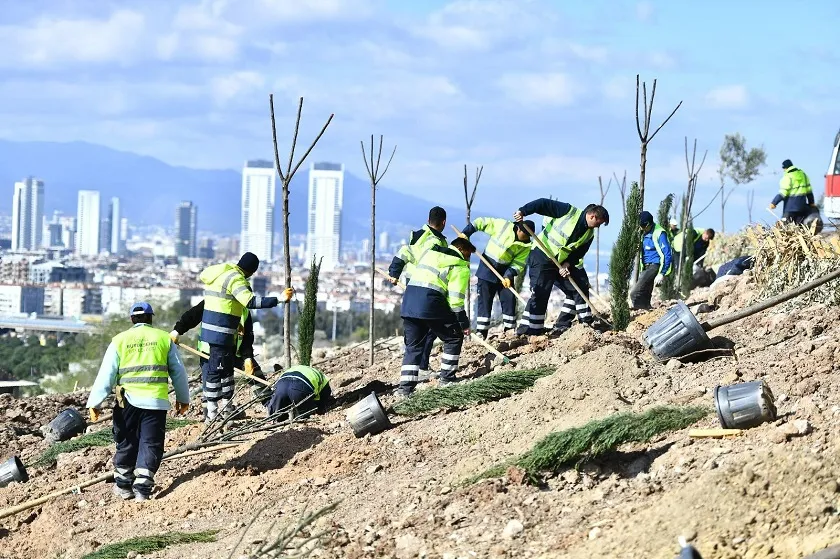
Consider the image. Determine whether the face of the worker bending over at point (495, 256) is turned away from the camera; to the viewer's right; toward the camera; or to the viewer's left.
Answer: to the viewer's right

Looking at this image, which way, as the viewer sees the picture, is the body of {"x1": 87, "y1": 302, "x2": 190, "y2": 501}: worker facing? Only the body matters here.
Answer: away from the camera

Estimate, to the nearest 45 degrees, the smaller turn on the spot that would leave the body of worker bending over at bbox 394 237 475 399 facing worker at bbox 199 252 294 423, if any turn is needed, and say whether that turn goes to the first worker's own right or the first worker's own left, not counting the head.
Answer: approximately 135° to the first worker's own left

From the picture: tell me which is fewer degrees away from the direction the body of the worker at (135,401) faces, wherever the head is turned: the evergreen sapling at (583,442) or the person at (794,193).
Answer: the person

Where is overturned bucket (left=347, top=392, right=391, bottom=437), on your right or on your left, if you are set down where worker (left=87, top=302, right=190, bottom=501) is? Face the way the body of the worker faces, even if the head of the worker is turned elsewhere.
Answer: on your right

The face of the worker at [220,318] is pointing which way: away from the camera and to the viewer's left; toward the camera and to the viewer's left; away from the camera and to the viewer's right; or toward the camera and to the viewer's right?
away from the camera and to the viewer's right

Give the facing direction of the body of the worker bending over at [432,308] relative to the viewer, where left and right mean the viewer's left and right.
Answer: facing away from the viewer and to the right of the viewer

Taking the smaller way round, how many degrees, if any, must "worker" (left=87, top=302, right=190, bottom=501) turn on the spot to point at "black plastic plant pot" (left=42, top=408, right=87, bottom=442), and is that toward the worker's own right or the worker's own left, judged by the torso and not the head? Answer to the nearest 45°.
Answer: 0° — they already face it
